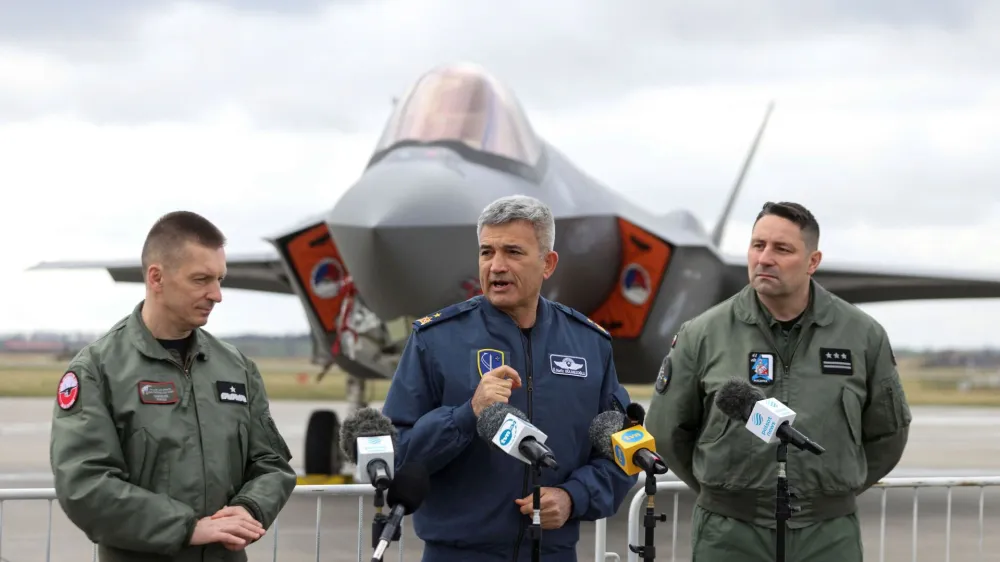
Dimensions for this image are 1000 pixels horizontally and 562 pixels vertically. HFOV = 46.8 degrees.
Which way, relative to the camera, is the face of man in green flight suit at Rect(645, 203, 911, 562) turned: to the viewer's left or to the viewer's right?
to the viewer's left

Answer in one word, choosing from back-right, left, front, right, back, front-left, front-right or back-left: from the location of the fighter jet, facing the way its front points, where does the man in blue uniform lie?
front-left

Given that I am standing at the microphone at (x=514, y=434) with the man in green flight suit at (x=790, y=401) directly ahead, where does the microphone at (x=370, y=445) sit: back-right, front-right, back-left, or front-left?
back-left

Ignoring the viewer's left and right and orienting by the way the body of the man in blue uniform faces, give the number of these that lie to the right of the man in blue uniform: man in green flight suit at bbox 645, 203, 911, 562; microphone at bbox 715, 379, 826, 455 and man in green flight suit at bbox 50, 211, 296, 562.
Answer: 1

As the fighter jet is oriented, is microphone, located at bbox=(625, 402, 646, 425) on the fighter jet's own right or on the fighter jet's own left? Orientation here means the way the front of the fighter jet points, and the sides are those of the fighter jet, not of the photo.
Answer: on the fighter jet's own left

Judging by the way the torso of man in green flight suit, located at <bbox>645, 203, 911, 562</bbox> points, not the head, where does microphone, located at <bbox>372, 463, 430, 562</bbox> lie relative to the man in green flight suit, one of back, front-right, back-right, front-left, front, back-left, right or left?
front-right

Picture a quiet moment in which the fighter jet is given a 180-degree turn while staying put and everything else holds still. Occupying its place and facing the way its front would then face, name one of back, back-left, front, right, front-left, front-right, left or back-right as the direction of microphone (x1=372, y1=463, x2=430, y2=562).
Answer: back-right

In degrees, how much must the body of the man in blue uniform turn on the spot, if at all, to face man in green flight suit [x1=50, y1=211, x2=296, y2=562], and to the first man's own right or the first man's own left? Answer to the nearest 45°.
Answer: approximately 90° to the first man's own right

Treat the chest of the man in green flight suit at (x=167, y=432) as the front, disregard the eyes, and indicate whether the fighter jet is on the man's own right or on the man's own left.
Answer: on the man's own left

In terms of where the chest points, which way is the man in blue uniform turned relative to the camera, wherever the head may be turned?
toward the camera

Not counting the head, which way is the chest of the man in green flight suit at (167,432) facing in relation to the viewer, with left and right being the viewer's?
facing the viewer and to the right of the viewer

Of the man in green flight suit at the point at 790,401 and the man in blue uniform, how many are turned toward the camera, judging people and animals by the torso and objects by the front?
2

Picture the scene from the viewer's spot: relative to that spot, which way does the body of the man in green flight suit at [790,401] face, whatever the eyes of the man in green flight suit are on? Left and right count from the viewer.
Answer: facing the viewer

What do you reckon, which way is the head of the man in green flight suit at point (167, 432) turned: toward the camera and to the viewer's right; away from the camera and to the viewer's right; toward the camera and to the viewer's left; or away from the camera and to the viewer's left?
toward the camera and to the viewer's right
